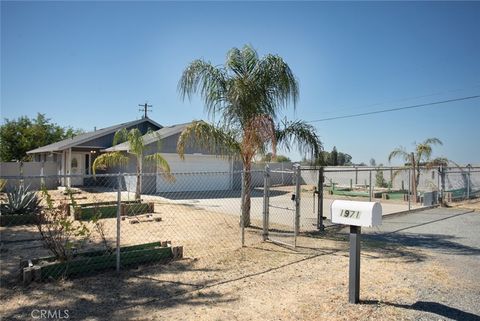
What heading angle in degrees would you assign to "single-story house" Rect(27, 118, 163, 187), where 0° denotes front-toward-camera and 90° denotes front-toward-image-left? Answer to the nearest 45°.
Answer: approximately 315°

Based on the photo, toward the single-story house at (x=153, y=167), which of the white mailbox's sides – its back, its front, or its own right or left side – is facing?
back

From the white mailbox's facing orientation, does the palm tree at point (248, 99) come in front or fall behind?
behind

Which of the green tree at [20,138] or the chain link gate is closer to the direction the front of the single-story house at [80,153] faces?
the chain link gate

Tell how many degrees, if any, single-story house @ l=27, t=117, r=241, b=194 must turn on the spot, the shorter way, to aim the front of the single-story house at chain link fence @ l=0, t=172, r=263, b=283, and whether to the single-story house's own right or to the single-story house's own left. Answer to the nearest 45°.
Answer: approximately 45° to the single-story house's own right

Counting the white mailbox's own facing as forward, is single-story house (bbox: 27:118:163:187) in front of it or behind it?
behind
